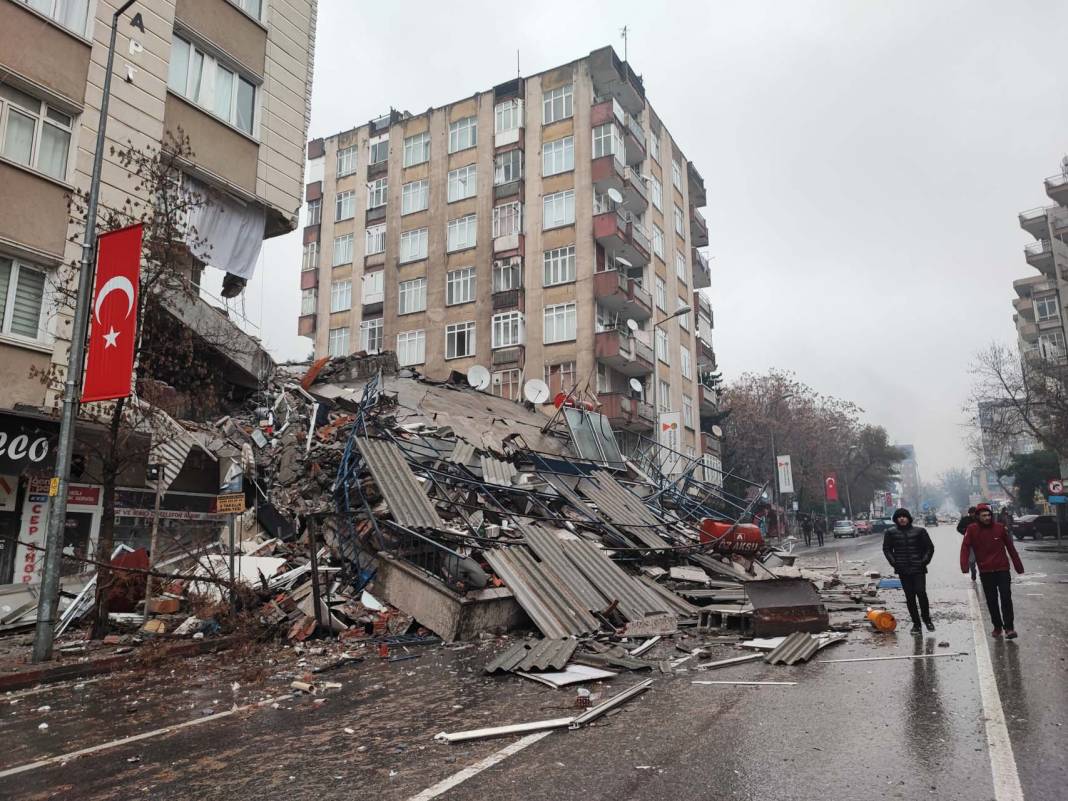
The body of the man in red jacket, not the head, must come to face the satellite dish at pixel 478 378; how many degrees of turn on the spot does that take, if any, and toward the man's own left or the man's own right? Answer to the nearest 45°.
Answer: approximately 135° to the man's own right

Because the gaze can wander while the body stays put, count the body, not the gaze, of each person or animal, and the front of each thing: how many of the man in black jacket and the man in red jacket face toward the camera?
2

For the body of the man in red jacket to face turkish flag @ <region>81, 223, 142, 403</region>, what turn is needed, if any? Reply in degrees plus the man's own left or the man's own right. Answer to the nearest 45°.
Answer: approximately 45° to the man's own right

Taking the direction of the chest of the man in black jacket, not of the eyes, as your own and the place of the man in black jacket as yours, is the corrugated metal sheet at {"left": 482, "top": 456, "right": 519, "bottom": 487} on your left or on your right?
on your right

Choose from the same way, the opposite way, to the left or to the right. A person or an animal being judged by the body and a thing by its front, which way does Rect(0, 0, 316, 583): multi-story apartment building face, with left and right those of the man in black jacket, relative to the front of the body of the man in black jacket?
to the left

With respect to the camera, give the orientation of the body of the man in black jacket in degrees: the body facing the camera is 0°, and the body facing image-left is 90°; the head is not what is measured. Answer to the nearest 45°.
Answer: approximately 0°

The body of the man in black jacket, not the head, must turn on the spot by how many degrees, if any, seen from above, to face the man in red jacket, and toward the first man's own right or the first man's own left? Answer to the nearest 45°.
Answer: approximately 90° to the first man's own left

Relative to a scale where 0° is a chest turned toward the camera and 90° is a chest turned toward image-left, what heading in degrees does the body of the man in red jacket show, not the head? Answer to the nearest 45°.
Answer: approximately 0°
